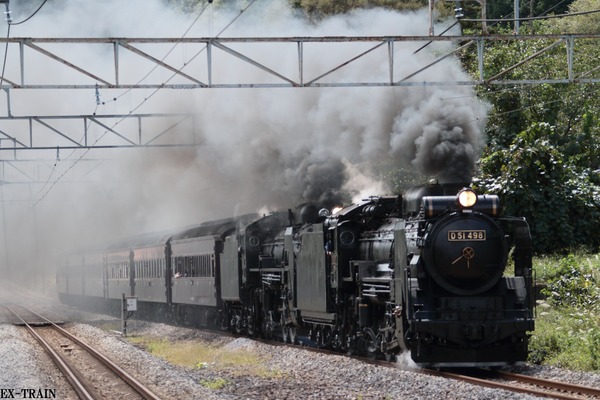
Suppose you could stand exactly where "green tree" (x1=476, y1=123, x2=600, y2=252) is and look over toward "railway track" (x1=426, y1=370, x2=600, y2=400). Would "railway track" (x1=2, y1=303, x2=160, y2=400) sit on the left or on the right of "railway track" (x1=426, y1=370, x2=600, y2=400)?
right

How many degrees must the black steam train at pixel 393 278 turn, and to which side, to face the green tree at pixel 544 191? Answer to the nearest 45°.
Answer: approximately 90° to its left

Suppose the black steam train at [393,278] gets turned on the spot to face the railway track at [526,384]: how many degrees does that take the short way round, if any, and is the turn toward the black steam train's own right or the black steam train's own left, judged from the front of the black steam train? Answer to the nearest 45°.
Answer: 0° — it already faces it
